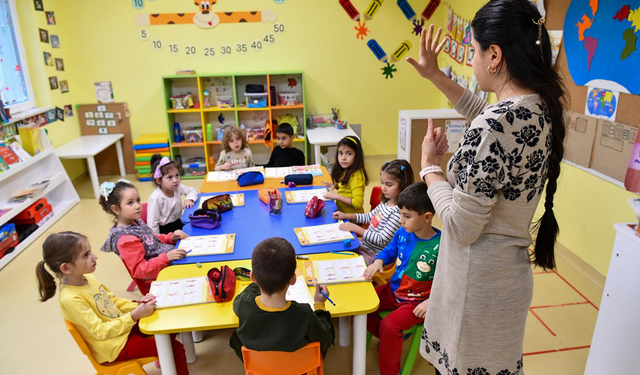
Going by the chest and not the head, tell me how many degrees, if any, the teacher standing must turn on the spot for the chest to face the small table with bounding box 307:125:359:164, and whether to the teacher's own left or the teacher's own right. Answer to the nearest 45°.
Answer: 0° — they already face it

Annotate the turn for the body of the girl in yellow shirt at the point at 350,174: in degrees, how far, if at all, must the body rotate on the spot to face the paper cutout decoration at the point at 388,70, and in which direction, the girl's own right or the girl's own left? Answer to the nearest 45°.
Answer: approximately 135° to the girl's own right

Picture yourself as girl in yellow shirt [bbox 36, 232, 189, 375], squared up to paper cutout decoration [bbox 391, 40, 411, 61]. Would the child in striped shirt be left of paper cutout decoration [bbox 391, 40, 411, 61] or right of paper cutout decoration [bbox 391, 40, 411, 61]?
right

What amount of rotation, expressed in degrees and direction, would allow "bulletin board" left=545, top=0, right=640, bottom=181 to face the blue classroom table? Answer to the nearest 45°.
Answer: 0° — it already faces it

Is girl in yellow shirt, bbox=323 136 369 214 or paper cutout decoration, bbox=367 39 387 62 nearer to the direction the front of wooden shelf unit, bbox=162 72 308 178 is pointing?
the girl in yellow shirt

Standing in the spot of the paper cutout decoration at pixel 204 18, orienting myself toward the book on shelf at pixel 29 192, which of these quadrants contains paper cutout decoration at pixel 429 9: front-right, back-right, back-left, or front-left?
back-left

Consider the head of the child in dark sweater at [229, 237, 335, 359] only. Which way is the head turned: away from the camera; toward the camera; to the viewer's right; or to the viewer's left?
away from the camera

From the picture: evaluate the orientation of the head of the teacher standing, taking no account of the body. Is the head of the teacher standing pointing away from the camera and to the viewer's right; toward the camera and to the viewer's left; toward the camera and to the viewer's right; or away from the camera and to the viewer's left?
away from the camera and to the viewer's left

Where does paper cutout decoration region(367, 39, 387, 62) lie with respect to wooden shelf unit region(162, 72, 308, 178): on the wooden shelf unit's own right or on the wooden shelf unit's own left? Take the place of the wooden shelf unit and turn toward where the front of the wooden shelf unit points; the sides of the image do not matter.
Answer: on the wooden shelf unit's own left

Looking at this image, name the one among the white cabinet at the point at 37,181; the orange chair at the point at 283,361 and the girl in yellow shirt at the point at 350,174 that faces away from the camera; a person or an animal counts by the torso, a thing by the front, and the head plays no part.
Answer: the orange chair
